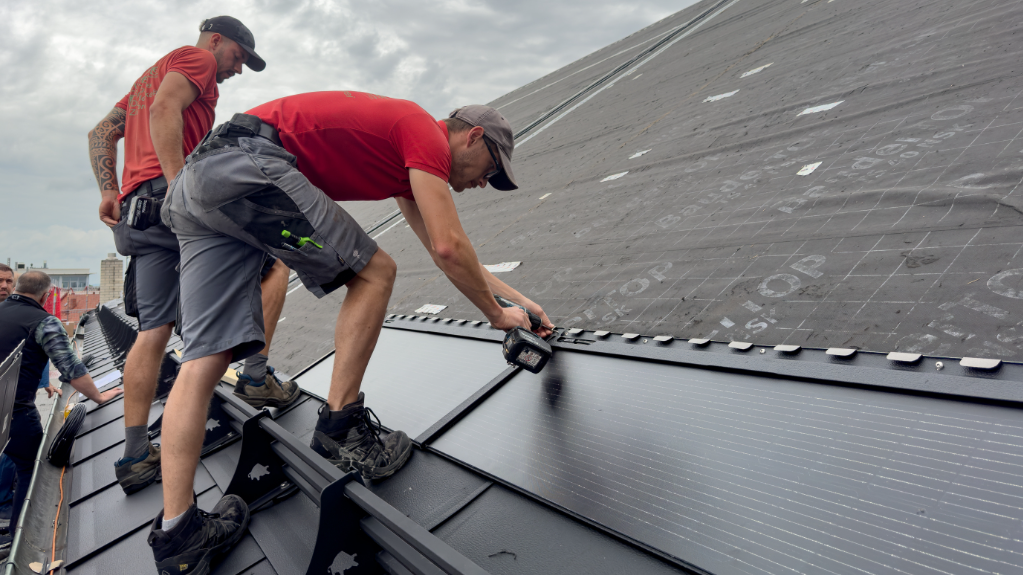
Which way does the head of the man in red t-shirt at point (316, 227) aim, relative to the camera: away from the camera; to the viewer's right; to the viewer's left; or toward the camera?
to the viewer's right

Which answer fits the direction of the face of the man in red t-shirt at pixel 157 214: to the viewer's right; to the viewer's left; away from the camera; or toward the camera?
to the viewer's right

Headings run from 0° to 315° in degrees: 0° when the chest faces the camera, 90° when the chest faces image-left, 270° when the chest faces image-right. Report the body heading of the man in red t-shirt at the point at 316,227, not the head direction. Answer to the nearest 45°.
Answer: approximately 270°

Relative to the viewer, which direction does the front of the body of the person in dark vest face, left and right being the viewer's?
facing away from the viewer
